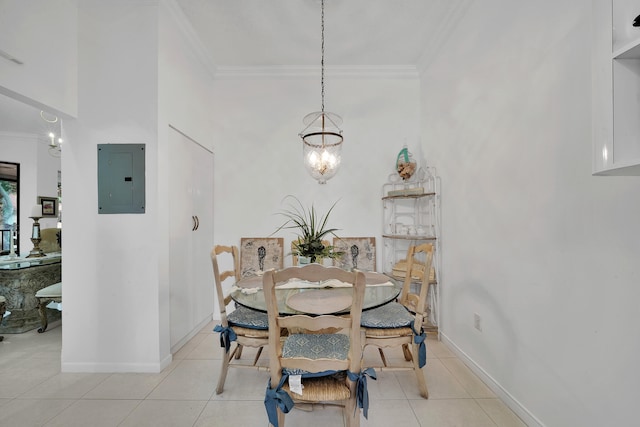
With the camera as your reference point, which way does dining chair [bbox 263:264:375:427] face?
facing away from the viewer

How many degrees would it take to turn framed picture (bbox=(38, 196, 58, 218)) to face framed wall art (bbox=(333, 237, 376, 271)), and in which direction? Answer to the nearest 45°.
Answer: approximately 45° to its left

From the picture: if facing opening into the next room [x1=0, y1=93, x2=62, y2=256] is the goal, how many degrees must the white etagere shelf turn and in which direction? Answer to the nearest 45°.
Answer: approximately 45° to its right

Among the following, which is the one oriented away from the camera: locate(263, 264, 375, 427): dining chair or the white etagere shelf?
the dining chair

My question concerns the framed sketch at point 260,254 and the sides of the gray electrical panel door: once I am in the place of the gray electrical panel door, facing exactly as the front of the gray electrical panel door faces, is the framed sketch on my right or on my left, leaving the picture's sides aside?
on my left
